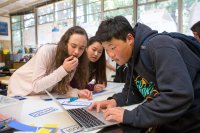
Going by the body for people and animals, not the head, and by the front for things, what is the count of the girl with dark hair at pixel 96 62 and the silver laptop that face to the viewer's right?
1

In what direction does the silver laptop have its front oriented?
to the viewer's right

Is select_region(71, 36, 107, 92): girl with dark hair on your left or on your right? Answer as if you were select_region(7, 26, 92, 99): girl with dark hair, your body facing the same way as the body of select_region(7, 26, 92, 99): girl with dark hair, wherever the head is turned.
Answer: on your left

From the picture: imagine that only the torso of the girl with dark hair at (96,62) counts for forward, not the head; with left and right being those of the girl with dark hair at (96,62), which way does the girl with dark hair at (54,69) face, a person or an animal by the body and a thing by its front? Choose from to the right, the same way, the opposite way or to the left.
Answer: to the left

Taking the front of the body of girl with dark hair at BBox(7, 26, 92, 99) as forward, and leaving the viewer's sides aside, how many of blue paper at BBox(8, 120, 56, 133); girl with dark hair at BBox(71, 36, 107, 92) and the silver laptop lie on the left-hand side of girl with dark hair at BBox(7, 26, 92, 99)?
1

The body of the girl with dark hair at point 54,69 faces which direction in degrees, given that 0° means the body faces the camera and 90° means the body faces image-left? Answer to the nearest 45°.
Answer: approximately 315°

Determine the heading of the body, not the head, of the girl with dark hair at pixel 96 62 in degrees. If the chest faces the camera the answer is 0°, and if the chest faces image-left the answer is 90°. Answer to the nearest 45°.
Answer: approximately 45°
